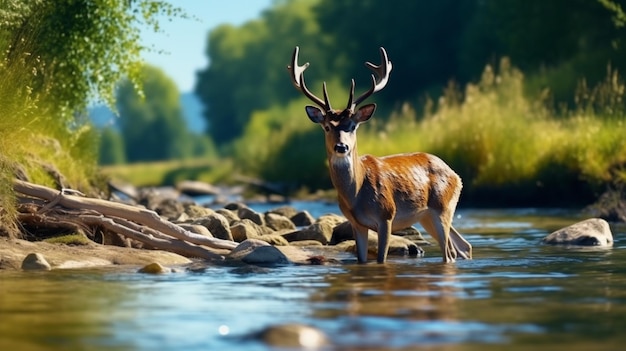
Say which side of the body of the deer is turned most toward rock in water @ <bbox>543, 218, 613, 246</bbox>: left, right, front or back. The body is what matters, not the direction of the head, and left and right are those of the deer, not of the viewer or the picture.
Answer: back

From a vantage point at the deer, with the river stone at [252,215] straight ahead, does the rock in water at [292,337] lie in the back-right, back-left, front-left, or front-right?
back-left

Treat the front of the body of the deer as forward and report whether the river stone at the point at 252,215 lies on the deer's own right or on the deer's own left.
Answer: on the deer's own right

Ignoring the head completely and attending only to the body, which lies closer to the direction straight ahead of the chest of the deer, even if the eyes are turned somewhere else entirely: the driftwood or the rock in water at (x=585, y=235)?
the driftwood

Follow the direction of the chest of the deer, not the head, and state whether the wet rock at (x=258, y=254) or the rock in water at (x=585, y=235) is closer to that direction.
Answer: the wet rock

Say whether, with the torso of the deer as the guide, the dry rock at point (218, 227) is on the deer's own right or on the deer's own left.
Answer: on the deer's own right

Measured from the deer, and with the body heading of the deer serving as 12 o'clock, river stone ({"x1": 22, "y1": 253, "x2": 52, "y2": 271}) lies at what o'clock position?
The river stone is roughly at 1 o'clock from the deer.

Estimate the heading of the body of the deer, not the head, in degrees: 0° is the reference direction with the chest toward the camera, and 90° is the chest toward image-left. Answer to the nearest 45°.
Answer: approximately 45°

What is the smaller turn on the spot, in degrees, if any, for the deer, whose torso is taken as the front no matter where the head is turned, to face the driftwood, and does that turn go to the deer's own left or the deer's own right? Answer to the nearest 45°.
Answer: approximately 45° to the deer's own right
